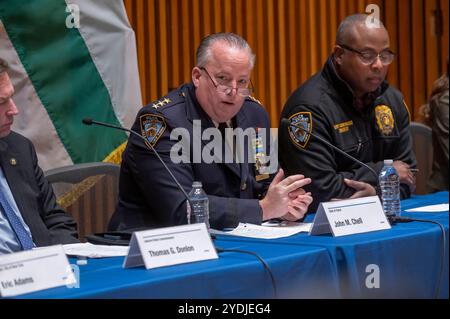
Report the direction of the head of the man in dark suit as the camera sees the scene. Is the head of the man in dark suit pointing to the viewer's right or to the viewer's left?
to the viewer's right

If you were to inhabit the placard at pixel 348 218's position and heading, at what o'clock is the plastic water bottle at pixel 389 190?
The plastic water bottle is roughly at 8 o'clock from the placard.

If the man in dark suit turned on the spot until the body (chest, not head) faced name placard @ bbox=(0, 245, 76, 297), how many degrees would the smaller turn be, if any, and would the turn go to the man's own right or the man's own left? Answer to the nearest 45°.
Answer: approximately 45° to the man's own right

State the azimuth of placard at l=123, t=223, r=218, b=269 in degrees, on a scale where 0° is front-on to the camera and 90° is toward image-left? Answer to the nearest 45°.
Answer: approximately 315°

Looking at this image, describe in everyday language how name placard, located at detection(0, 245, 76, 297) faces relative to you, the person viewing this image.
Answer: facing the viewer and to the right of the viewer

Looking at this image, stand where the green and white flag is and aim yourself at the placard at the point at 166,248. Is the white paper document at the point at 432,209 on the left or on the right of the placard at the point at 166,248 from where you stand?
left

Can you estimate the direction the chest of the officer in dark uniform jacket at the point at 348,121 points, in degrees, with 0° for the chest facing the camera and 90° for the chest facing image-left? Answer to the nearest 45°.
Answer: approximately 315°

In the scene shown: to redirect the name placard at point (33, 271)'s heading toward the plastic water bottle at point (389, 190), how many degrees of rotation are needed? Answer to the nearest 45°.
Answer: approximately 90° to its left

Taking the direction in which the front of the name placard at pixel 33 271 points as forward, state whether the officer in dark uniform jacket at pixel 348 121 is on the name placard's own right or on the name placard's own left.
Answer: on the name placard's own left

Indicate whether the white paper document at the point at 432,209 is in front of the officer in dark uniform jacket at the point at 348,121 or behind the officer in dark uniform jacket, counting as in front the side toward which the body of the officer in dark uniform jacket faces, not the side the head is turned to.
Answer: in front
